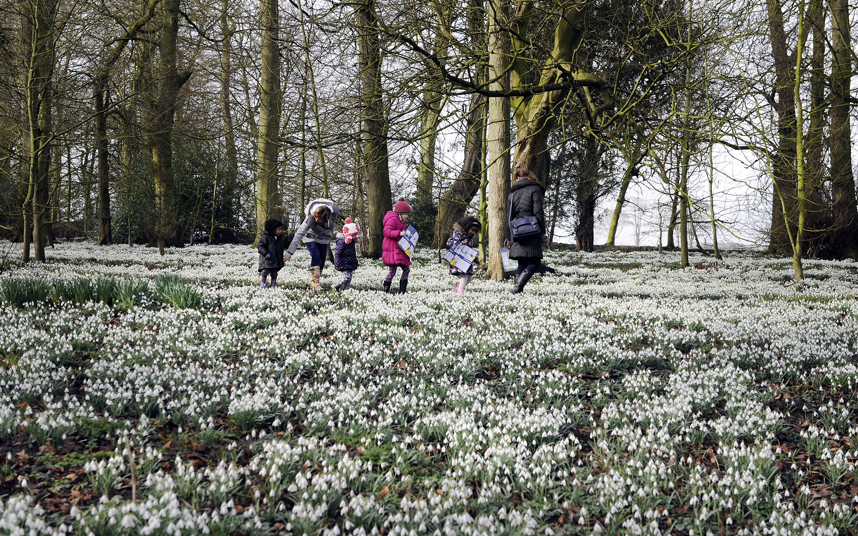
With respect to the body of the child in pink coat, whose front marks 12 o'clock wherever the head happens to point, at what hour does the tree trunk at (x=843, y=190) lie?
The tree trunk is roughly at 11 o'clock from the child in pink coat.

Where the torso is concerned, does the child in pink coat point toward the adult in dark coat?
yes

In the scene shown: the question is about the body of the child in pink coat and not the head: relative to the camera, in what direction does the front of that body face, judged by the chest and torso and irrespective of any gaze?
to the viewer's right

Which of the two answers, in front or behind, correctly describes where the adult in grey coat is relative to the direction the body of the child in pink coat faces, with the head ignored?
behind

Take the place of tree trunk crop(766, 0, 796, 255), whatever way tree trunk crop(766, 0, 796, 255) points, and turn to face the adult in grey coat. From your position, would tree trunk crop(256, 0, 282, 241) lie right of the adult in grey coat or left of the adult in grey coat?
right

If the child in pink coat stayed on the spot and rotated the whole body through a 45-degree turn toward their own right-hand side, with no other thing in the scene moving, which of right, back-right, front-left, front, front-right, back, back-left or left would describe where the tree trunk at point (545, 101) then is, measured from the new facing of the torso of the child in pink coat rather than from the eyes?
left

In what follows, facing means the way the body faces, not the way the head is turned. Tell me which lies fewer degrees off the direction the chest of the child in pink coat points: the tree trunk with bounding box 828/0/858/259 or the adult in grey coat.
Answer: the tree trunk

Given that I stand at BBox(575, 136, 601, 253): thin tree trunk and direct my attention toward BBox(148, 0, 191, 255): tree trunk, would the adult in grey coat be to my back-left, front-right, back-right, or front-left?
front-left

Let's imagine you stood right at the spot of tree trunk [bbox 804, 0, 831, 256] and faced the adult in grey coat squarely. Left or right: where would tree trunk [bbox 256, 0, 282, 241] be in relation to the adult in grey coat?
right

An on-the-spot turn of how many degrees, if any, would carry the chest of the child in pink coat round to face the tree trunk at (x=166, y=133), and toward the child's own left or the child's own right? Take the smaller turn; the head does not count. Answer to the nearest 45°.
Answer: approximately 135° to the child's own left

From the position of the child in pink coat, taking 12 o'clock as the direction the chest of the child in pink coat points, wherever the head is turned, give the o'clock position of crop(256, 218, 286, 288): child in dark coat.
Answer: The child in dark coat is roughly at 7 o'clock from the child in pink coat.

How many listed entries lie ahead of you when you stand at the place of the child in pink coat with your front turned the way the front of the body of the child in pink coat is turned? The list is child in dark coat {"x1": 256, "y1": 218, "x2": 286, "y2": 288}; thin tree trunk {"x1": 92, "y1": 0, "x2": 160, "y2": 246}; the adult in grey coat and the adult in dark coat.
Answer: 1

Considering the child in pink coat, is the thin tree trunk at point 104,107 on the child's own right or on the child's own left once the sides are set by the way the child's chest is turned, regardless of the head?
on the child's own left
